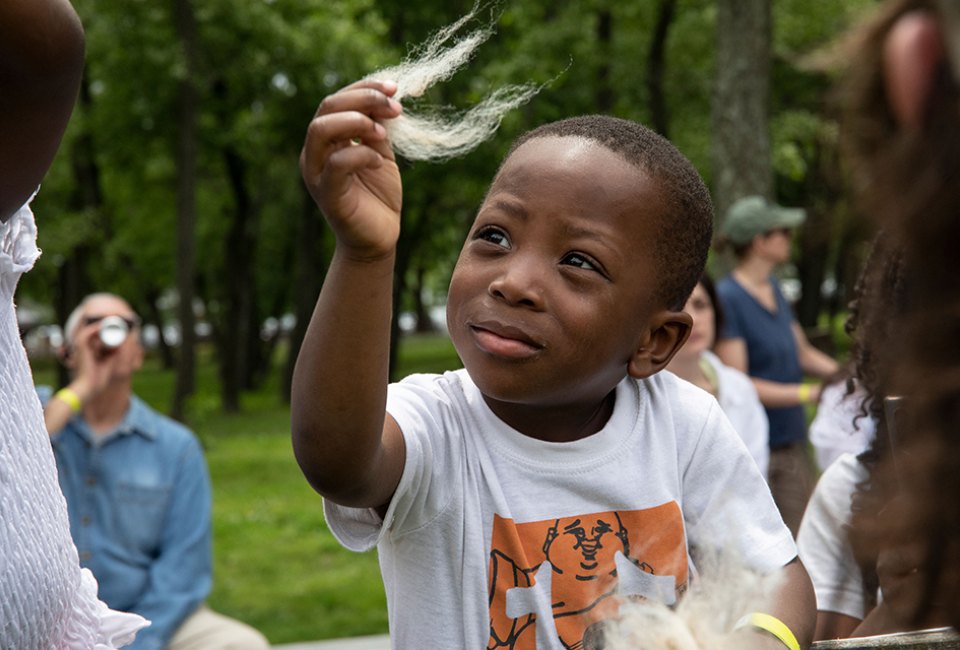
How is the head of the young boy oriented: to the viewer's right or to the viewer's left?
to the viewer's left

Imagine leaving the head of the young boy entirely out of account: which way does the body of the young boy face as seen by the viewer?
toward the camera

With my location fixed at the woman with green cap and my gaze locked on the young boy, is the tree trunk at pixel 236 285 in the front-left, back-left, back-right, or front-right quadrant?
back-right

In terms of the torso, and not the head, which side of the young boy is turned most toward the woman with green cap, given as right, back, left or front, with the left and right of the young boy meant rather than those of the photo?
back

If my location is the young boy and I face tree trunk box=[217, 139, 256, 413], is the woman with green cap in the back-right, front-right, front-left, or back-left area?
front-right

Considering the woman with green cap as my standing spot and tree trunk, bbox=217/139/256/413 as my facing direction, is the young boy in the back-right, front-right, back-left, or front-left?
back-left

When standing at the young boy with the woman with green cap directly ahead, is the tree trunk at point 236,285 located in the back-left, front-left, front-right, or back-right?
front-left

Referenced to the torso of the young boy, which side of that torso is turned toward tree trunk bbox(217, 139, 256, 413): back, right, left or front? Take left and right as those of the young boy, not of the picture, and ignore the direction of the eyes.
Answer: back
